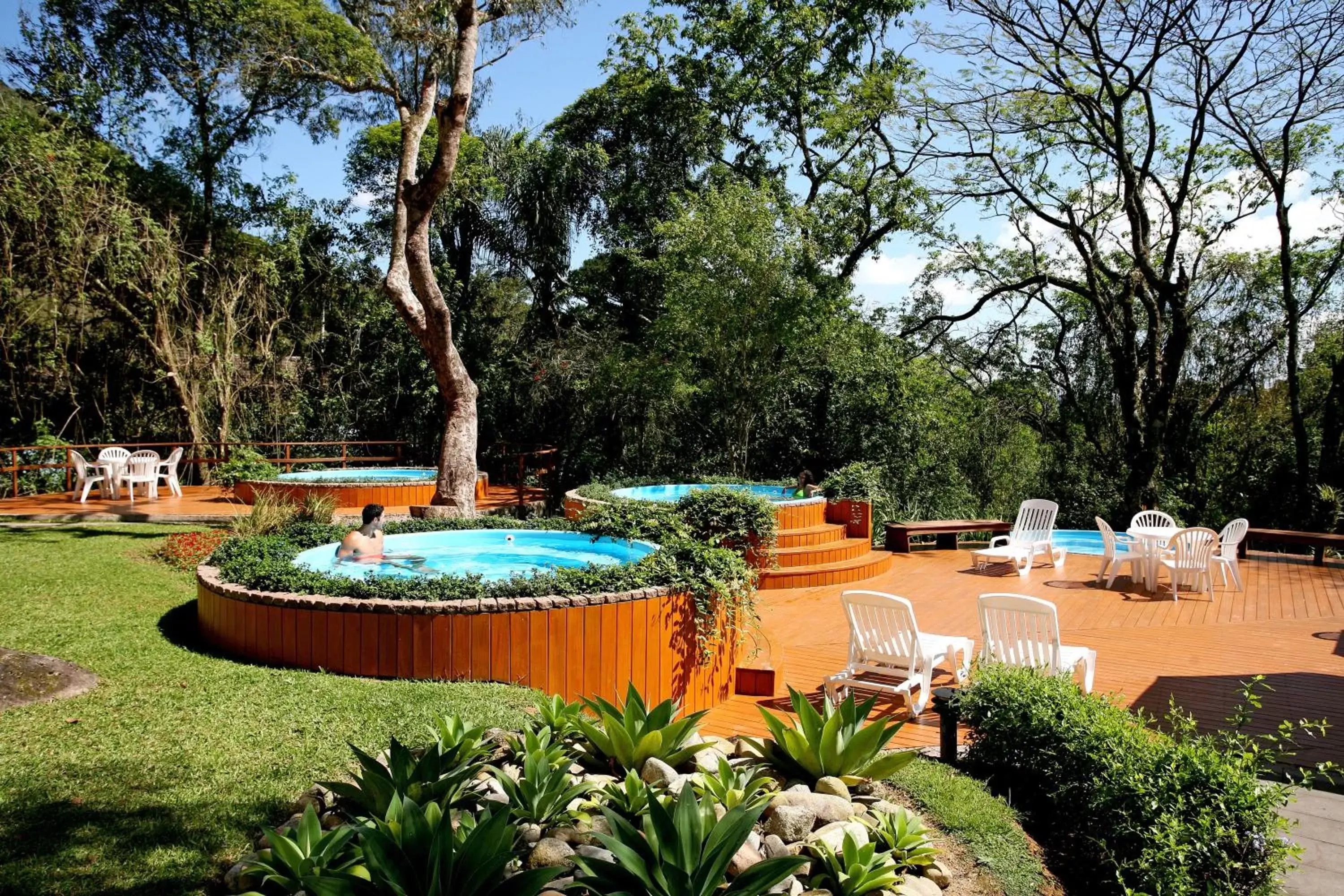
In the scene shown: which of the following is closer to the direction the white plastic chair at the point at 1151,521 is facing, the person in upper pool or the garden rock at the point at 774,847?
the garden rock

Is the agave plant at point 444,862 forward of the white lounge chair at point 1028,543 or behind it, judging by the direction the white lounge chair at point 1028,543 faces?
forward

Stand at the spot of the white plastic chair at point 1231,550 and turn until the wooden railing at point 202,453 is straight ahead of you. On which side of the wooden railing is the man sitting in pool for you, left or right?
left

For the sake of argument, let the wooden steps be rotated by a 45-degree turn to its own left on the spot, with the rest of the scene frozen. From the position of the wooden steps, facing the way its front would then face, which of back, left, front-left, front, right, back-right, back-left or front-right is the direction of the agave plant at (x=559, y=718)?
right

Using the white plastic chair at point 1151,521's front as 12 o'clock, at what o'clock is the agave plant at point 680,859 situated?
The agave plant is roughly at 12 o'clock from the white plastic chair.

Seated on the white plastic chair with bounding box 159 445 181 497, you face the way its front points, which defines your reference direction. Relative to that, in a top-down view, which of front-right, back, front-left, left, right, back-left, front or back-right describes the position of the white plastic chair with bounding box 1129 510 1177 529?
back-left

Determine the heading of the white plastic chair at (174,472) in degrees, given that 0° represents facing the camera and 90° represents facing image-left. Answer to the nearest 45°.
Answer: approximately 90°

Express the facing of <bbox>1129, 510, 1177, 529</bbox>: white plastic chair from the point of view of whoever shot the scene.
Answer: facing the viewer

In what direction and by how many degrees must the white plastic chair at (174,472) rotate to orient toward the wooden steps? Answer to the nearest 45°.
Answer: approximately 135° to its left

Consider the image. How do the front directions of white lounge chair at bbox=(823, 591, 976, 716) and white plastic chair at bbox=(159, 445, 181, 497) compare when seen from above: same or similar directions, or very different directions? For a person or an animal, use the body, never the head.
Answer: very different directions

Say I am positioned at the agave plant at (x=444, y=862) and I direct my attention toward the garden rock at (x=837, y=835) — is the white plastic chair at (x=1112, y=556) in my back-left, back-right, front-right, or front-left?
front-left
